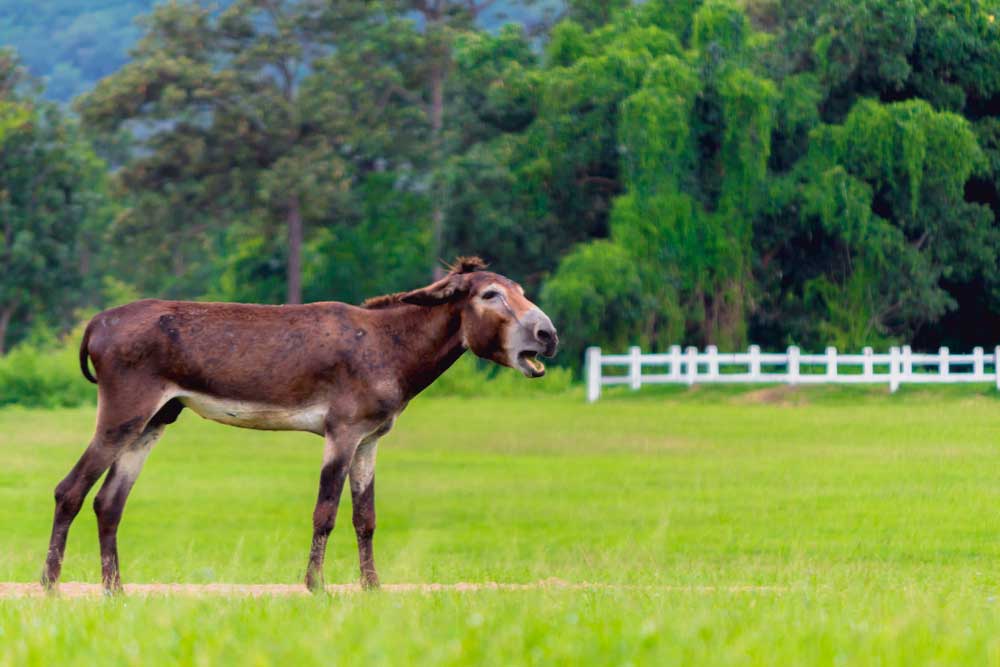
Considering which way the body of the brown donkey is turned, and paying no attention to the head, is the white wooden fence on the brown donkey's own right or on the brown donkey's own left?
on the brown donkey's own left

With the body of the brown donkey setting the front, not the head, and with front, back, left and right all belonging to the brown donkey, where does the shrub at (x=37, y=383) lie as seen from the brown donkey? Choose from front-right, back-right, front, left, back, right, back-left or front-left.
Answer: left

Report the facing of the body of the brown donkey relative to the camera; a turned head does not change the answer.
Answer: to the viewer's right

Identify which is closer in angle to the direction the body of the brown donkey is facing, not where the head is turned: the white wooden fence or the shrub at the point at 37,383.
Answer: the white wooden fence
